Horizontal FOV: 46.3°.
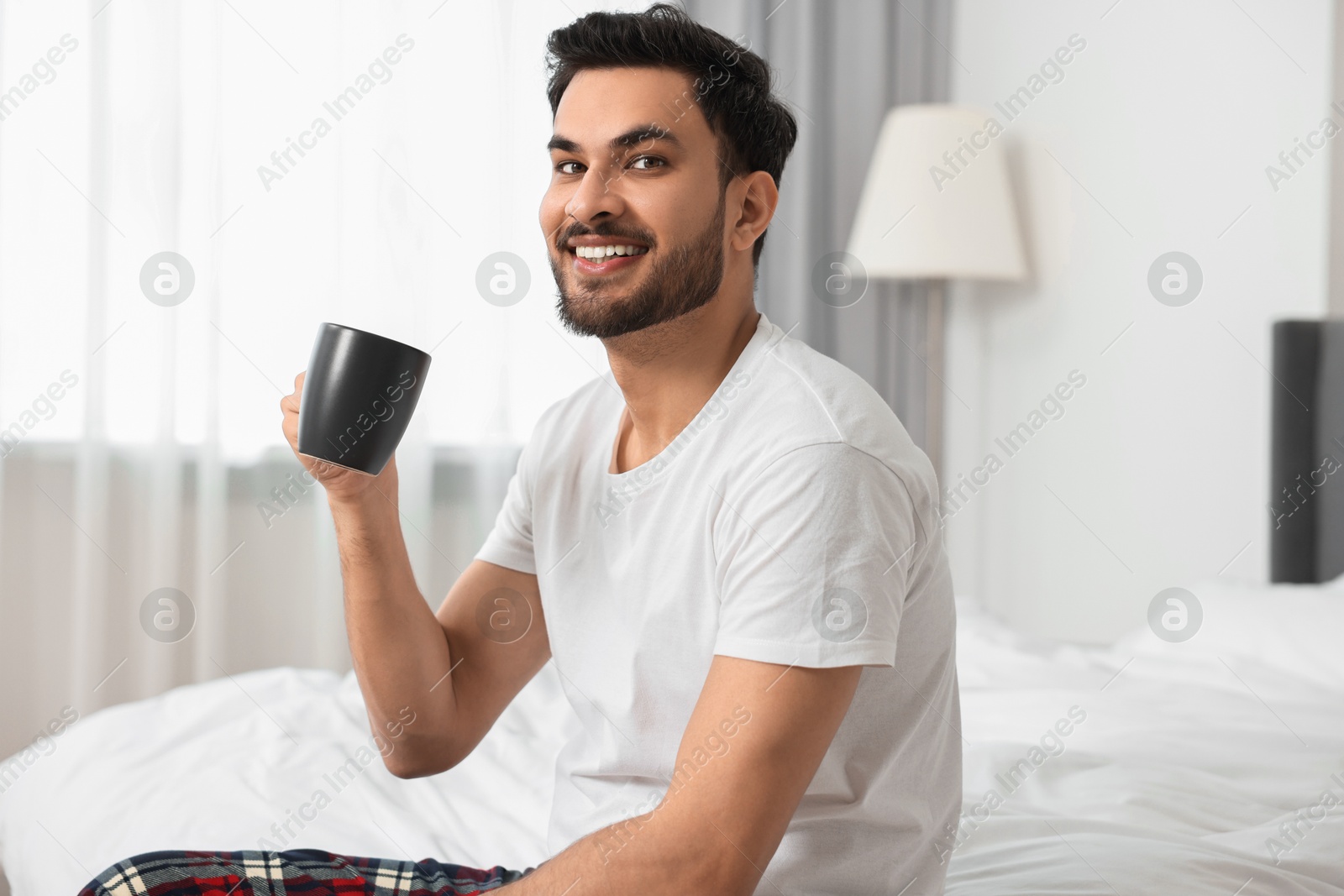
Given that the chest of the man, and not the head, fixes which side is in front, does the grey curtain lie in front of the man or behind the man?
behind

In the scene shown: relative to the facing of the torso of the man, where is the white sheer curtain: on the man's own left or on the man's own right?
on the man's own right

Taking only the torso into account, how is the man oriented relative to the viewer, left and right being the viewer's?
facing the viewer and to the left of the viewer

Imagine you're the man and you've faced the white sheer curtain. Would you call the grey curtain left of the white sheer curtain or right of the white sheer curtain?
right

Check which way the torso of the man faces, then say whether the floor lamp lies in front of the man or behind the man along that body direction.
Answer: behind
